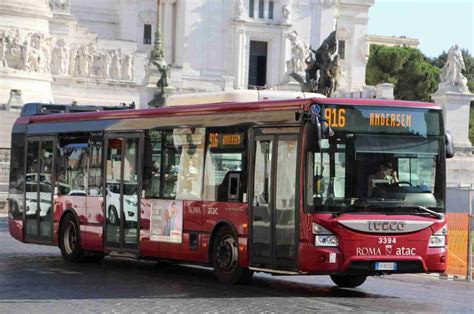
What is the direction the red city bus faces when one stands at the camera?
facing the viewer and to the right of the viewer

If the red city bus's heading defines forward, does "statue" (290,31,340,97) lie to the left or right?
on its left
